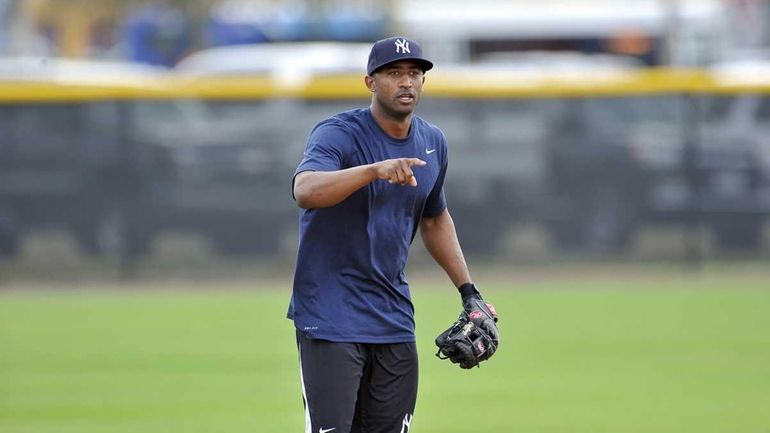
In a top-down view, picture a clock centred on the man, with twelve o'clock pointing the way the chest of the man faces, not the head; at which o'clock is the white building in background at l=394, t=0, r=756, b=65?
The white building in background is roughly at 8 o'clock from the man.

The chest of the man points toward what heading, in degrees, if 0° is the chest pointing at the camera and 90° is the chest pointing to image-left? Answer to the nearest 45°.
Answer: approximately 315°
